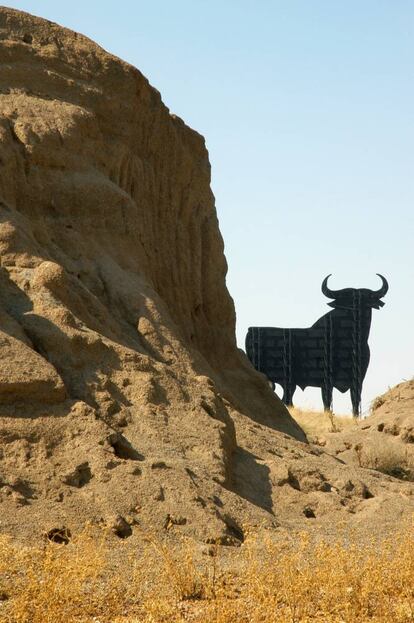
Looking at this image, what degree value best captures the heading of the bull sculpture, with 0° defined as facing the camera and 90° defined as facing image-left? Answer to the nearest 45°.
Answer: approximately 270°

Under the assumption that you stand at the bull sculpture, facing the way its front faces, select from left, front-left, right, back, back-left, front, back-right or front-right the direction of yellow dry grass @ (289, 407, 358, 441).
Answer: right
